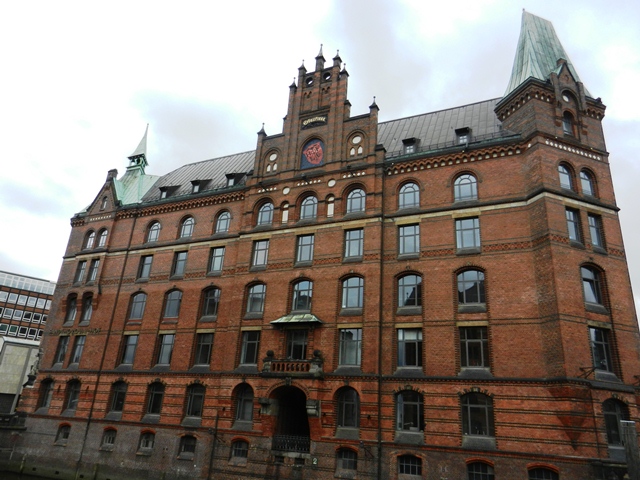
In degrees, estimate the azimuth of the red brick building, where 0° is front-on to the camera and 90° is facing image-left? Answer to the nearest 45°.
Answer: approximately 45°
